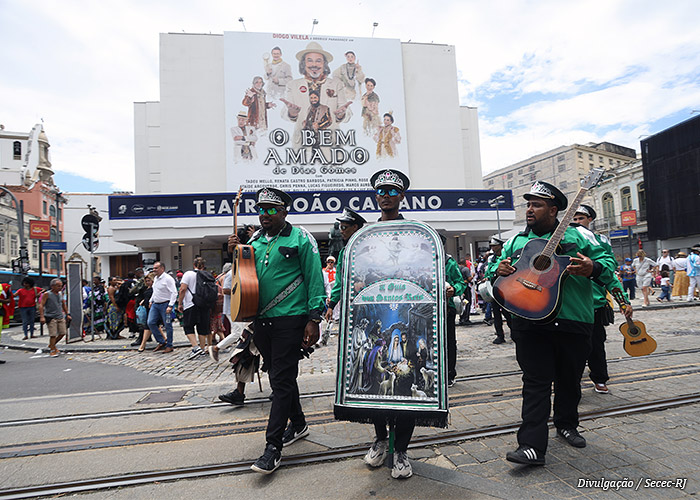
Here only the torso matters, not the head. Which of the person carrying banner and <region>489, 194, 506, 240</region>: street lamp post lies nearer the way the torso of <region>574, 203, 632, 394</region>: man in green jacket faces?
the person carrying banner

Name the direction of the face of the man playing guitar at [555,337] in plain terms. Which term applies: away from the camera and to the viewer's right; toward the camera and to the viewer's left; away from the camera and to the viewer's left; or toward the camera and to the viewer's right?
toward the camera and to the viewer's left

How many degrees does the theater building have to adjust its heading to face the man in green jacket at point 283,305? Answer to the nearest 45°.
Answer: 0° — it already faces them

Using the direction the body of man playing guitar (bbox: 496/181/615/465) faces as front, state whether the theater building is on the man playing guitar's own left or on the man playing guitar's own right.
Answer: on the man playing guitar's own right

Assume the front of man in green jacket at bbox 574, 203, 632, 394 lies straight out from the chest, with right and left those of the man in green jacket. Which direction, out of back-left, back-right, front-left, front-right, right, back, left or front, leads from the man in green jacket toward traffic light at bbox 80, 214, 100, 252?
front-right

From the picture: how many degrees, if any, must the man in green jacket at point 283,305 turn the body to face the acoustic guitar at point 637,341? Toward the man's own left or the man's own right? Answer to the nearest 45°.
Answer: approximately 135° to the man's own left

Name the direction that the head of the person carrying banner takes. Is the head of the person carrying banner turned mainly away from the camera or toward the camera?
toward the camera

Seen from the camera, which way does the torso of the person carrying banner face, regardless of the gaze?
toward the camera

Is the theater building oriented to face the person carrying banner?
yes
